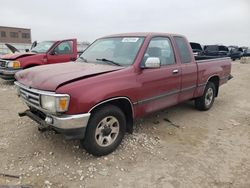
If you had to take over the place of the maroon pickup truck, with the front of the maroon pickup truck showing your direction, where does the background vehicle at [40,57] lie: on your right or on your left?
on your right

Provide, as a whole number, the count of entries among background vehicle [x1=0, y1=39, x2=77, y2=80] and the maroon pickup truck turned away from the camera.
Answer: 0

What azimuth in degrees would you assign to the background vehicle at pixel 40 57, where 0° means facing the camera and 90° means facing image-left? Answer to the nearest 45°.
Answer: approximately 45°

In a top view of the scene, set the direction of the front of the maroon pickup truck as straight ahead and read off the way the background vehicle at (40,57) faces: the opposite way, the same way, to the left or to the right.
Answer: the same way

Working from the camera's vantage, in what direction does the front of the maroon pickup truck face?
facing the viewer and to the left of the viewer
